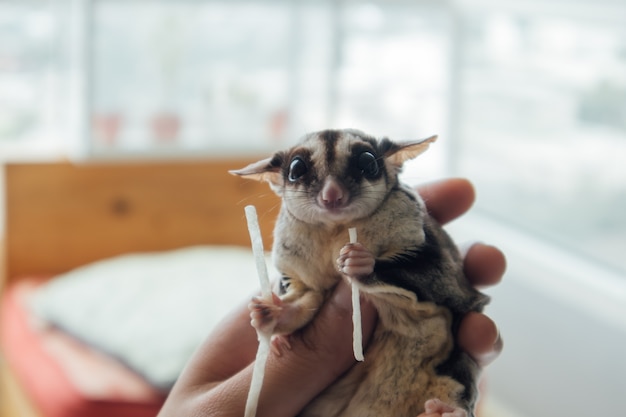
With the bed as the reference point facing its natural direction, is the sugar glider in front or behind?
in front

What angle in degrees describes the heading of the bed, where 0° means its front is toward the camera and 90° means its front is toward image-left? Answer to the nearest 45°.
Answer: approximately 0°
